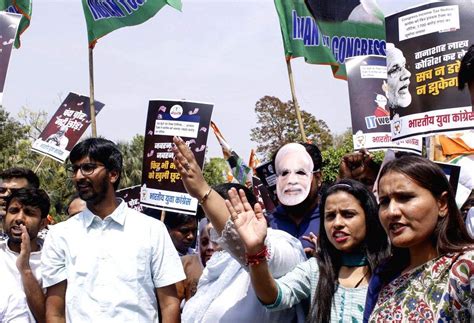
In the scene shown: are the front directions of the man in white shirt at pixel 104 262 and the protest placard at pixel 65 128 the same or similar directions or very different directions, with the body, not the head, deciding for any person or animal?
same or similar directions

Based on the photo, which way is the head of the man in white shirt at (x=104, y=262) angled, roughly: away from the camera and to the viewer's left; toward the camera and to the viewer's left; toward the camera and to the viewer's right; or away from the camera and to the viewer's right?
toward the camera and to the viewer's left

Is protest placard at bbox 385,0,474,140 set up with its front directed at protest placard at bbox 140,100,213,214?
no

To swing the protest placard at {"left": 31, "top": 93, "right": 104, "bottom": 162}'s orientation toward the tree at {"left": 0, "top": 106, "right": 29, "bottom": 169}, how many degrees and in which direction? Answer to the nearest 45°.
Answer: approximately 180°

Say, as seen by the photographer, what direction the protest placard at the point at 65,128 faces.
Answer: facing the viewer

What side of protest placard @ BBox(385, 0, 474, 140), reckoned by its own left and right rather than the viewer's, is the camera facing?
front

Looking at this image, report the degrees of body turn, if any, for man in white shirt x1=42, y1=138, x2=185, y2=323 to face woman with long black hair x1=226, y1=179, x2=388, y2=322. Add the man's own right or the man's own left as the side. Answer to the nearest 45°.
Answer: approximately 45° to the man's own left

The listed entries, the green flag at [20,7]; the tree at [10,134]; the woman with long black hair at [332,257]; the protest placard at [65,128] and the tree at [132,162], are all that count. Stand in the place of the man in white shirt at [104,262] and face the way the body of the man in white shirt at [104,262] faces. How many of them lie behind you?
4

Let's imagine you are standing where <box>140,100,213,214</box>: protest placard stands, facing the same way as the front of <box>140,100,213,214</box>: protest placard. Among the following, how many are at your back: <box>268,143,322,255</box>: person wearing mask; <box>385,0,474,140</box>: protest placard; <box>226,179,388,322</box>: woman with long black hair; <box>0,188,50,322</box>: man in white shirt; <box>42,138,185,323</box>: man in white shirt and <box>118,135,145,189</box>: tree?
1

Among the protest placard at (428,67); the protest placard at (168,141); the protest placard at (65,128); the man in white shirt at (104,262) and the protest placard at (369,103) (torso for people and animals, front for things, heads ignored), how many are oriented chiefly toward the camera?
5

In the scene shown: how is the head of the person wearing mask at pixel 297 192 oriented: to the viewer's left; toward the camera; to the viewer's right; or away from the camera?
toward the camera

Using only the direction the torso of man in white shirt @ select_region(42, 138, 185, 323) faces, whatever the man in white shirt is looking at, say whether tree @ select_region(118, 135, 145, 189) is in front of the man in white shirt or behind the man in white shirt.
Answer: behind

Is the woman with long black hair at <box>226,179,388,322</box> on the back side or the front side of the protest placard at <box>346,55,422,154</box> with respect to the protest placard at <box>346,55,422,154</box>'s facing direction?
on the front side
